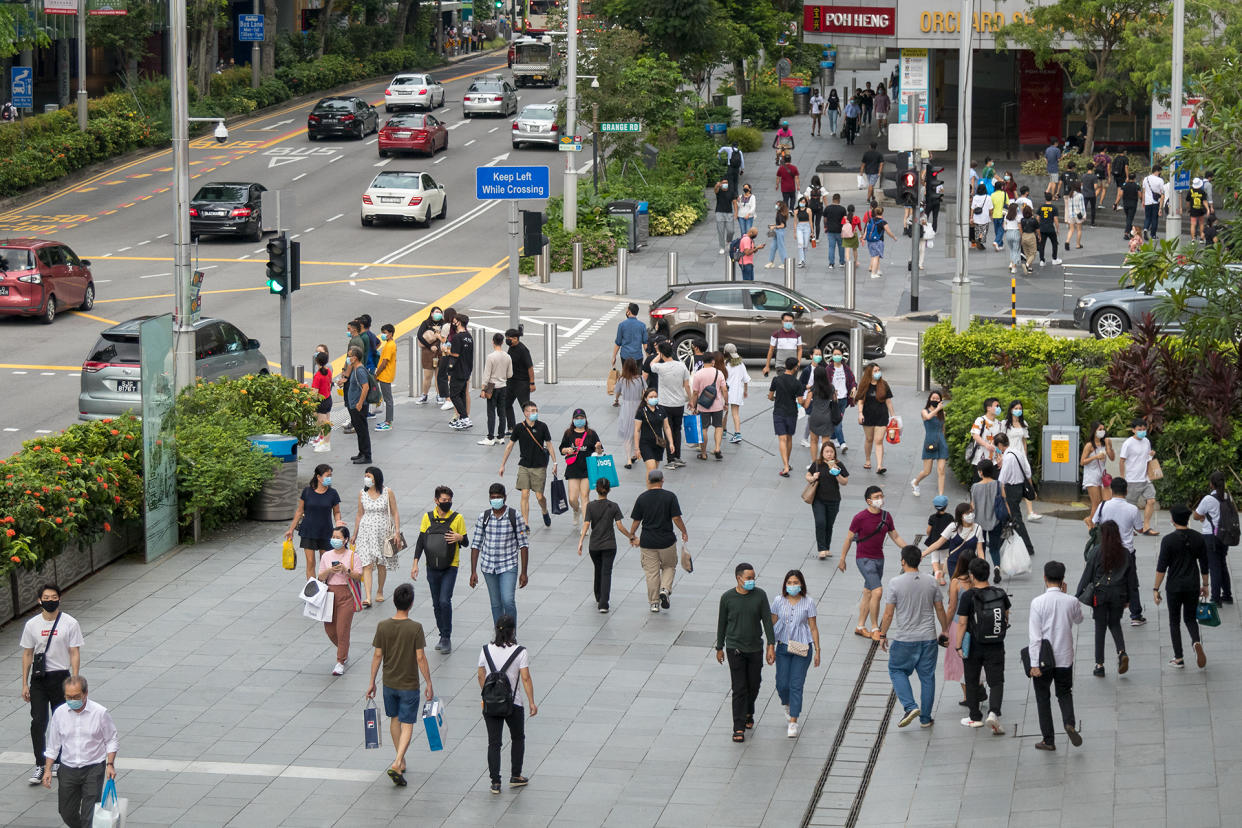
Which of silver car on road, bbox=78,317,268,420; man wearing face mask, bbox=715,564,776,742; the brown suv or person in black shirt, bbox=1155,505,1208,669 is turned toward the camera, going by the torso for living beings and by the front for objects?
the man wearing face mask

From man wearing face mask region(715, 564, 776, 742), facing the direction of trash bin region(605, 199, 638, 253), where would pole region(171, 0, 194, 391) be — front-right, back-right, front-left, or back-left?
front-left

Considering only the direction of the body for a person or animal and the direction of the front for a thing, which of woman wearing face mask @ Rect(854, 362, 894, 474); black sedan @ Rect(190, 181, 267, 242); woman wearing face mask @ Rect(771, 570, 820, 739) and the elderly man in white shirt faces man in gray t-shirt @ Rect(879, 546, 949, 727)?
woman wearing face mask @ Rect(854, 362, 894, 474)

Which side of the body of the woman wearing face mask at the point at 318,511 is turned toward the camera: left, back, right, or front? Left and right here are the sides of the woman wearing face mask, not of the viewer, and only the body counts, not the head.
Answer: front

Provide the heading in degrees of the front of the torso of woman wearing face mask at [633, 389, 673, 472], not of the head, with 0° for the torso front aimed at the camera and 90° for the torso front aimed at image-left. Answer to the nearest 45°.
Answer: approximately 0°

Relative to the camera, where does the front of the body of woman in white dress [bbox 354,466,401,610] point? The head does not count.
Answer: toward the camera

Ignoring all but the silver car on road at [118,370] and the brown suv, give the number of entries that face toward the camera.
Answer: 0

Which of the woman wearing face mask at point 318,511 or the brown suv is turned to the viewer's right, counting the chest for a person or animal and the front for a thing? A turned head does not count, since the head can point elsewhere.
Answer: the brown suv

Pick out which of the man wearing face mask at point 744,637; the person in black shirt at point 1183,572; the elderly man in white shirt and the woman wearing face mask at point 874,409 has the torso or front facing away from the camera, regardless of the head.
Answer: the person in black shirt

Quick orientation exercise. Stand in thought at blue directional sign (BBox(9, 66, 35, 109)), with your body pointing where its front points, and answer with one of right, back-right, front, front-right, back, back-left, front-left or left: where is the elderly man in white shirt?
front

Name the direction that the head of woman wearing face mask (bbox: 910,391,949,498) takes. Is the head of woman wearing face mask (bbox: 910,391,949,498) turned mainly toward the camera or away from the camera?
toward the camera

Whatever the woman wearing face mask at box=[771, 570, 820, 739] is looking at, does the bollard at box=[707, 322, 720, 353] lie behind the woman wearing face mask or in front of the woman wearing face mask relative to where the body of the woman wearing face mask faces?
behind

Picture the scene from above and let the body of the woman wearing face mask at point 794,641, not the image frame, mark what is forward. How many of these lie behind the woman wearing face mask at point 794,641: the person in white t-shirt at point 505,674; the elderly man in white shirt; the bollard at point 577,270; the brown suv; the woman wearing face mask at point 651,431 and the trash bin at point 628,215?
4
